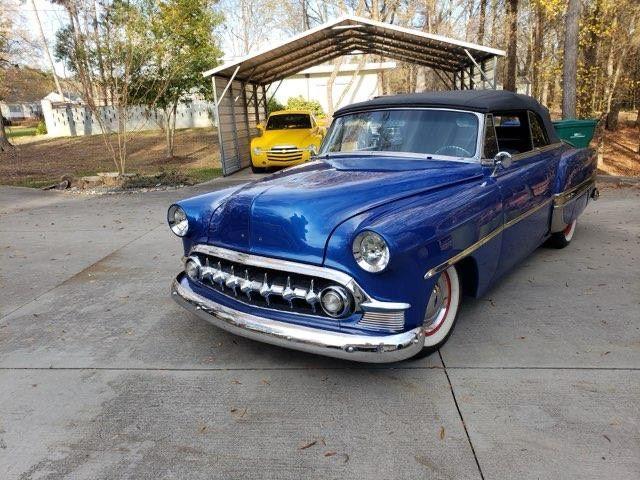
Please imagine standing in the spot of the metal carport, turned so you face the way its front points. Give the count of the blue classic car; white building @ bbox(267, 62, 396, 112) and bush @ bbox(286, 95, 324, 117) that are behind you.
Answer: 2

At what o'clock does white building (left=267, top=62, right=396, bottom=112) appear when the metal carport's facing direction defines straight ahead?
The white building is roughly at 6 o'clock from the metal carport.

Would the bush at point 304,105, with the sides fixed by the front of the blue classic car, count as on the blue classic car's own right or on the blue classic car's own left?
on the blue classic car's own right

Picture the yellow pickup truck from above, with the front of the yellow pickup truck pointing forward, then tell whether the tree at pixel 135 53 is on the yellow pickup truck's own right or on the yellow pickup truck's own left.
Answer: on the yellow pickup truck's own right

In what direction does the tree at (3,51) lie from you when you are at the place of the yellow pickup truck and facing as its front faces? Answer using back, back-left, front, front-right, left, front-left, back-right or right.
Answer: back-right

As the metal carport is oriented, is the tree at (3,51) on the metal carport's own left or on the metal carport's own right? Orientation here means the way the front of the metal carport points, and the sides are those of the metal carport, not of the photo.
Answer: on the metal carport's own right

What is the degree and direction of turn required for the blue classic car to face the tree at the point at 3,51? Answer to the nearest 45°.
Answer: approximately 90° to its right
